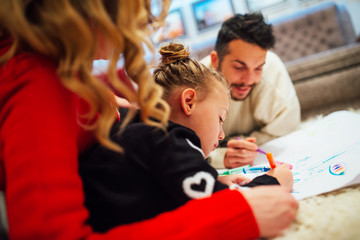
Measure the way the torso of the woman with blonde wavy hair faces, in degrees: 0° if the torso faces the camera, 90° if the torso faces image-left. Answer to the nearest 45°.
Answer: approximately 270°
